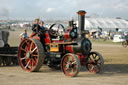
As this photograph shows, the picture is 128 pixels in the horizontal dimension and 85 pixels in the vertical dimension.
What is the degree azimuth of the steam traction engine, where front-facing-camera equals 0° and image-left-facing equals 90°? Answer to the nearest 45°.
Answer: approximately 315°
